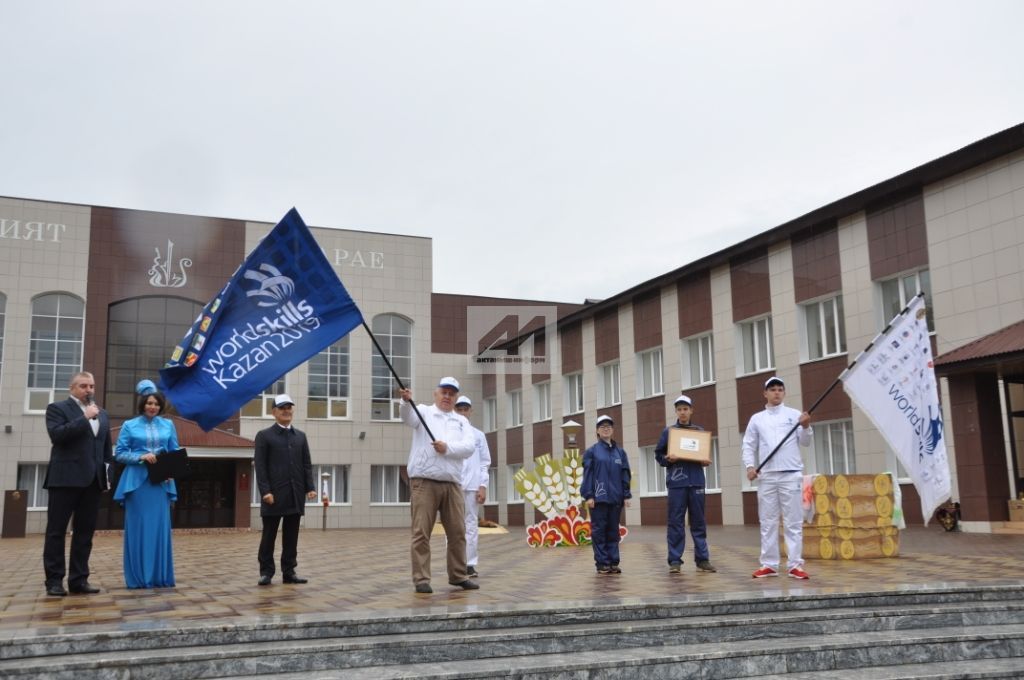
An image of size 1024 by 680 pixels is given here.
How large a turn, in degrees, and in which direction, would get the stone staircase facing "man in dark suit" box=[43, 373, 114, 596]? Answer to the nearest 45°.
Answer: approximately 135° to its right

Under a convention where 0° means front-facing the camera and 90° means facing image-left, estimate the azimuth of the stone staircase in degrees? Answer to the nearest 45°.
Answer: approximately 0°

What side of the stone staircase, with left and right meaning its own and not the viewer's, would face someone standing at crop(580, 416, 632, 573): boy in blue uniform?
back

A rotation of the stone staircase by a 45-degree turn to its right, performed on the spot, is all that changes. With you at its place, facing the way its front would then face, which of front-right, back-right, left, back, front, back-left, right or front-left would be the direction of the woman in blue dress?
right

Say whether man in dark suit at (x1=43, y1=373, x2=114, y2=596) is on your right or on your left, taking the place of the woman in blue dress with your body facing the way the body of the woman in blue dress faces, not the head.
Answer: on your right

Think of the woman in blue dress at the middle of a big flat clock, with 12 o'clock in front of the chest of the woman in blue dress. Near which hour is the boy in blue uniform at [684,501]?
The boy in blue uniform is roughly at 9 o'clock from the woman in blue dress.

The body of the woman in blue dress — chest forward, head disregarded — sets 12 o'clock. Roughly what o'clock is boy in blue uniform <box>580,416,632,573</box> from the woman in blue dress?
The boy in blue uniform is roughly at 9 o'clock from the woman in blue dress.
